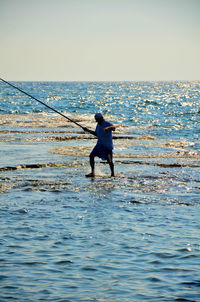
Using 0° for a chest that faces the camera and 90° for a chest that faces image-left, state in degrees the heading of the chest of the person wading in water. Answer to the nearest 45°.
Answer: approximately 45°
